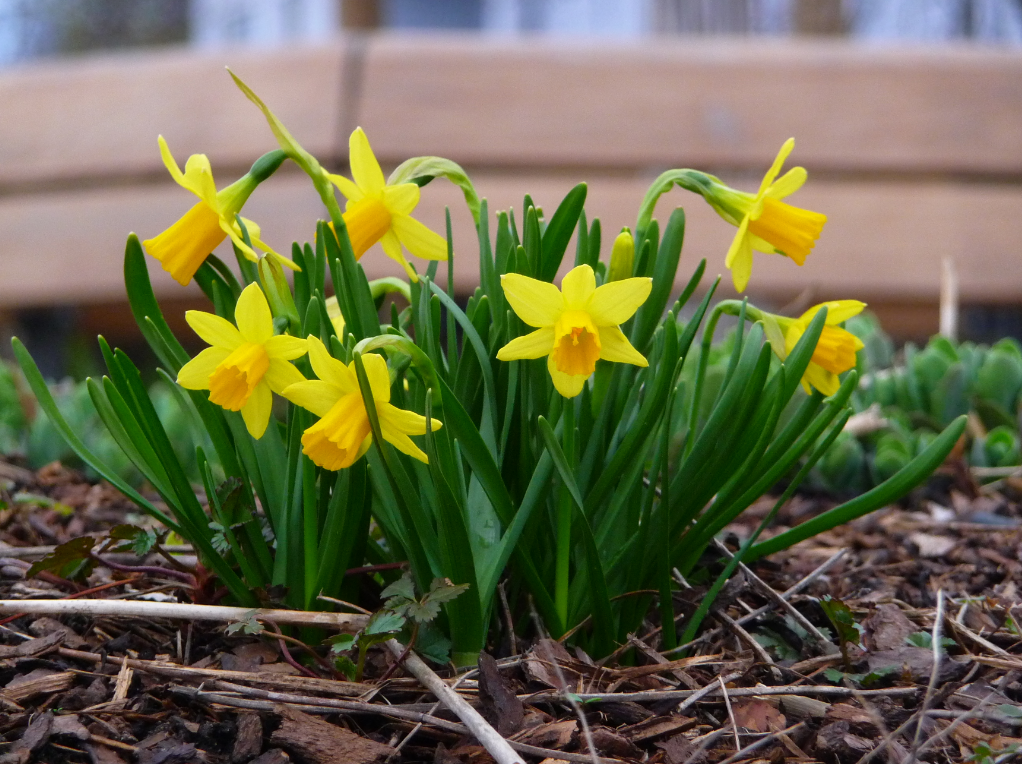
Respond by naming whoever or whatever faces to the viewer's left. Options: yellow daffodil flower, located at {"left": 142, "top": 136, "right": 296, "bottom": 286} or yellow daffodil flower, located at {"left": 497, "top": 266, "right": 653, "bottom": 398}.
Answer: yellow daffodil flower, located at {"left": 142, "top": 136, "right": 296, "bottom": 286}

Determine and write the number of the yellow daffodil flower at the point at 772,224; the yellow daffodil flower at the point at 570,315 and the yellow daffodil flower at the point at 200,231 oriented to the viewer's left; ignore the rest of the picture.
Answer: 1

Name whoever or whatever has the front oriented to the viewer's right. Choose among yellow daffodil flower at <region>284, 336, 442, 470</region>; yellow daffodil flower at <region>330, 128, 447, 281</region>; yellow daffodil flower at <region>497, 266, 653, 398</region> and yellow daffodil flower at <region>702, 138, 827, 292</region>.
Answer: yellow daffodil flower at <region>702, 138, 827, 292</region>

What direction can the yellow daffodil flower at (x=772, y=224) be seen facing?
to the viewer's right

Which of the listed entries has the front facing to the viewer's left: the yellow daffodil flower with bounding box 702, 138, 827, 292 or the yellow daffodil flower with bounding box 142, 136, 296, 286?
the yellow daffodil flower with bounding box 142, 136, 296, 286

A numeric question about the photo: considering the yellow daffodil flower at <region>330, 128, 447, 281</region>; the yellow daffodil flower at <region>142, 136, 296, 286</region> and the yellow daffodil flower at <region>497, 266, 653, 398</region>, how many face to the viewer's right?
0

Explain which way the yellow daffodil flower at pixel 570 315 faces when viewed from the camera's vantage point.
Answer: facing the viewer

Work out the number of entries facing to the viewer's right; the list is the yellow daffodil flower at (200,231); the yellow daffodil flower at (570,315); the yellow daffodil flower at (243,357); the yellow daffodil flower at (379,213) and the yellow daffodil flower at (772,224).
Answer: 1

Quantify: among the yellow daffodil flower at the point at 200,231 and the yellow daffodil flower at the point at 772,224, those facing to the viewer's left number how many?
1

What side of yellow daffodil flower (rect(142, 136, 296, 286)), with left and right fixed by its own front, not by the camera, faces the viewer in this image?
left

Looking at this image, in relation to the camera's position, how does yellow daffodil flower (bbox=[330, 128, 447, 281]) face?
facing the viewer and to the left of the viewer

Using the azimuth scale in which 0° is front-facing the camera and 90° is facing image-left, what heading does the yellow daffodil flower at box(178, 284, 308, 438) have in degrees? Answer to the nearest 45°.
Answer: approximately 45°
